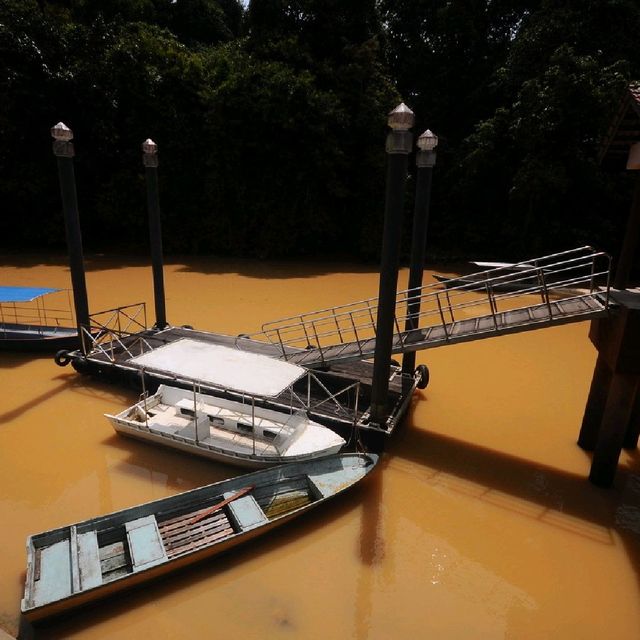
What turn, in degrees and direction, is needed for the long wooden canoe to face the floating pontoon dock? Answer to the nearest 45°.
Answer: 0° — it already faces it

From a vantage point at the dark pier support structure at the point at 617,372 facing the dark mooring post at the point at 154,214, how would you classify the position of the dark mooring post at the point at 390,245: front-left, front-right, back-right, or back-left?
front-left

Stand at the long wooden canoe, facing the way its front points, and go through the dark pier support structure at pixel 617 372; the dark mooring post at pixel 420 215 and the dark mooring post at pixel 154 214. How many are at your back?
0

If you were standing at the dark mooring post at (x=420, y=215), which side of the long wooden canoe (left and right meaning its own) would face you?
front

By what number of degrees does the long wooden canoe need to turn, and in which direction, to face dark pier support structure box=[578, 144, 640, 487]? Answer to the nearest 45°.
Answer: approximately 45° to its right

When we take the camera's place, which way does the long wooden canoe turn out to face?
facing away from the viewer and to the right of the viewer

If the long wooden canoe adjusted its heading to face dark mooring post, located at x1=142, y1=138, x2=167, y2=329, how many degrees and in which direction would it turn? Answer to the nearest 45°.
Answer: approximately 45° to its left

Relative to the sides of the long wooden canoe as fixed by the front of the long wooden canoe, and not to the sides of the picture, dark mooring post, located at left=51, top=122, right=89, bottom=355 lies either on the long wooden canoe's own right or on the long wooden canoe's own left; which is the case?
on the long wooden canoe's own left

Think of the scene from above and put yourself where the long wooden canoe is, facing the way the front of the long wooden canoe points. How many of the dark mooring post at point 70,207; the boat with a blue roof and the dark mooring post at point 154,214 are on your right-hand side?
0

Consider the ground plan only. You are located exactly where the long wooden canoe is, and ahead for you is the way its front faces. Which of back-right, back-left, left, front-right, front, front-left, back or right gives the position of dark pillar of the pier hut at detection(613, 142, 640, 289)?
front-right
